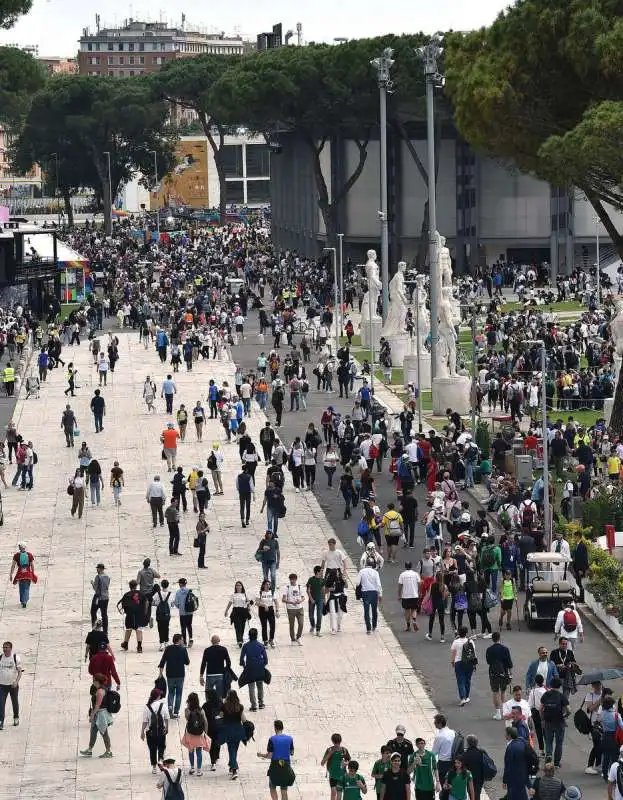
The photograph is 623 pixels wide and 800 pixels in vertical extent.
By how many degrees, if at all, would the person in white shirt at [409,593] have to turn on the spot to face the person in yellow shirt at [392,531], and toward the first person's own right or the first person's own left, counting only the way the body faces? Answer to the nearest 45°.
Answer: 0° — they already face them

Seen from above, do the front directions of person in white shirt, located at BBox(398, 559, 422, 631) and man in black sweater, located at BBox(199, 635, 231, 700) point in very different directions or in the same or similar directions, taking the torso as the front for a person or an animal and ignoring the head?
same or similar directions

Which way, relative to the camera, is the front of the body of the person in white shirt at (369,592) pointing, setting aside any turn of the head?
away from the camera

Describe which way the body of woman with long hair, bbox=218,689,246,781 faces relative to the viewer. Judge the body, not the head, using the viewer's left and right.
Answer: facing away from the viewer

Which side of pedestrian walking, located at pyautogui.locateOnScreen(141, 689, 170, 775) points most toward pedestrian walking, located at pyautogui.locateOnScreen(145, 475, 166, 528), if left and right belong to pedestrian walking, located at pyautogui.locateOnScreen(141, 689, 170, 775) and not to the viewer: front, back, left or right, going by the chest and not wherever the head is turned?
front

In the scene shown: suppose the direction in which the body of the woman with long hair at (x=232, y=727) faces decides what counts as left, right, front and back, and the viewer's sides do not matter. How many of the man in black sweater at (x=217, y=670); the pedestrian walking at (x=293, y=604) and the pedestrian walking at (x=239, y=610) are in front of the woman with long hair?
3

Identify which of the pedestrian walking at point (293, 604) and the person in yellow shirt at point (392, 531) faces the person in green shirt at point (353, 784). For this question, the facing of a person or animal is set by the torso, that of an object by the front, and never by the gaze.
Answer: the pedestrian walking

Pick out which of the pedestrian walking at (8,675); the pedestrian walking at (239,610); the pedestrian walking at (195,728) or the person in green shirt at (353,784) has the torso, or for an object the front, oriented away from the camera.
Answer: the pedestrian walking at (195,728)

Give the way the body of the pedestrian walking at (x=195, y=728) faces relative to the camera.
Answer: away from the camera

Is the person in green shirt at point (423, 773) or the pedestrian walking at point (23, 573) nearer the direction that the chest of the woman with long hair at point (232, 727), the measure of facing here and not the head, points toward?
the pedestrian walking

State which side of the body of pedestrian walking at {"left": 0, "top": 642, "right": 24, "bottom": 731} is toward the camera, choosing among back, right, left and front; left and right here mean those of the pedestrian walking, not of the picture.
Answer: front

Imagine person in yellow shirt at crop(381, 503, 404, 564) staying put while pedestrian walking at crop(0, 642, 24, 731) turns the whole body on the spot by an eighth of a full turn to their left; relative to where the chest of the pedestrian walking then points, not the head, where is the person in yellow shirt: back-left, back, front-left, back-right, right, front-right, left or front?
left

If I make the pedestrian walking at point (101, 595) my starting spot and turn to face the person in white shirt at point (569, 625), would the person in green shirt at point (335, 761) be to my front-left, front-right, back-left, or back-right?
front-right

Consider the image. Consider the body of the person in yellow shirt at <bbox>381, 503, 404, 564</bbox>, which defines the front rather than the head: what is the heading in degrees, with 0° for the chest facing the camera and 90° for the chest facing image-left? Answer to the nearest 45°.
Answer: approximately 180°
